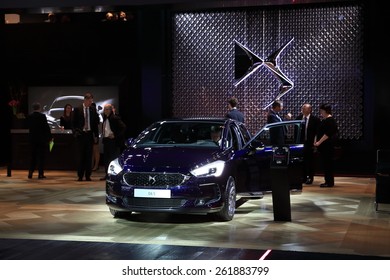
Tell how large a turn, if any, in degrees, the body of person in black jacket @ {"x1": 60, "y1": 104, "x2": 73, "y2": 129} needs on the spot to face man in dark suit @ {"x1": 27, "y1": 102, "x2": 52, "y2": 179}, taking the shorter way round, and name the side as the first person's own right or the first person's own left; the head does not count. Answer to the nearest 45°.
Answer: approximately 45° to the first person's own right

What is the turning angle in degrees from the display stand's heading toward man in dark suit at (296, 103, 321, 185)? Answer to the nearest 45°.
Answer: approximately 180°

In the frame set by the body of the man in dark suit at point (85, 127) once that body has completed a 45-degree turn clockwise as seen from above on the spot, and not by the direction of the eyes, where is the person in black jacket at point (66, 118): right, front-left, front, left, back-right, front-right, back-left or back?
back-right

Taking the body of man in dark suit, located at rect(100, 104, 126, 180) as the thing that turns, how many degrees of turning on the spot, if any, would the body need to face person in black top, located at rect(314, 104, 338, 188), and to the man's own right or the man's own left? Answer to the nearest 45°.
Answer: approximately 135° to the man's own left

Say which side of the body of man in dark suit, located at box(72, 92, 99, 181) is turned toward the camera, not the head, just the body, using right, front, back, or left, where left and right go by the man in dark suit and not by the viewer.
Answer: front

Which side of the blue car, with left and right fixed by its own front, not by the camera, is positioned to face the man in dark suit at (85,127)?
right

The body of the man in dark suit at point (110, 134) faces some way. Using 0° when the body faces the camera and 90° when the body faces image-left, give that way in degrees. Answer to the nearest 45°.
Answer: approximately 45°

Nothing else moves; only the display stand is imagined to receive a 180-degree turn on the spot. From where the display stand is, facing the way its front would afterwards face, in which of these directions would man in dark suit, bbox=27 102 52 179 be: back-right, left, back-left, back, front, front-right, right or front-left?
front-left

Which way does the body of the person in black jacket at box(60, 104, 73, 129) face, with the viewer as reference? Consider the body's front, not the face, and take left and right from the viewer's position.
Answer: facing the viewer and to the right of the viewer

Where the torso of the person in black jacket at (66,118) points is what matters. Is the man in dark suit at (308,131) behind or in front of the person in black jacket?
in front

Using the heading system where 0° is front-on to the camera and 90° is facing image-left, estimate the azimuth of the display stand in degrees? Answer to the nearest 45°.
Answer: approximately 0°

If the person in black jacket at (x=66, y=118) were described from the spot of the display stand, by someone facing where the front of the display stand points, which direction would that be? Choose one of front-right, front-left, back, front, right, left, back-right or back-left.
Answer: back-right

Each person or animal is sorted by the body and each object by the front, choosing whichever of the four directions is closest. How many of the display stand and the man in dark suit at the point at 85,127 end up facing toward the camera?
2
